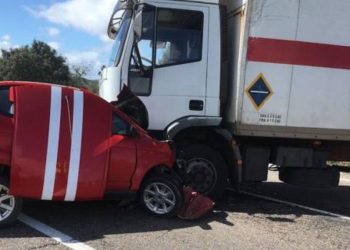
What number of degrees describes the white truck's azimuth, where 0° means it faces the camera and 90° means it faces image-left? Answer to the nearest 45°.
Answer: approximately 90°

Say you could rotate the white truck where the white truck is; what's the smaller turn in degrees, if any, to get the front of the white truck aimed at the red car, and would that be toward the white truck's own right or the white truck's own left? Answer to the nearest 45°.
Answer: approximately 45° to the white truck's own left

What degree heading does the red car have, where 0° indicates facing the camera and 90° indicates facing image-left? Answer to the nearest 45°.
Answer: approximately 270°

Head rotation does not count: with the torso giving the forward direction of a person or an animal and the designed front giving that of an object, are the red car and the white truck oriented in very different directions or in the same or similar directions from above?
very different directions

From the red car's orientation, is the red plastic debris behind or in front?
in front

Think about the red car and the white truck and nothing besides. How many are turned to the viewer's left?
1
